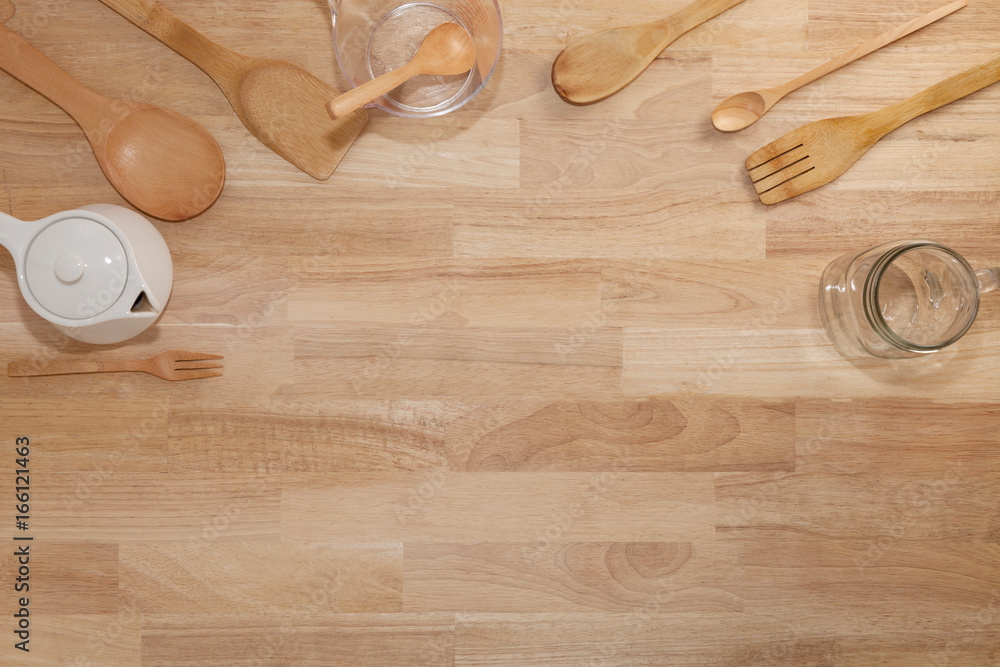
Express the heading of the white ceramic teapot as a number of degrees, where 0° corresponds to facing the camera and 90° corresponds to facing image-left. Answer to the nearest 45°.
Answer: approximately 315°
